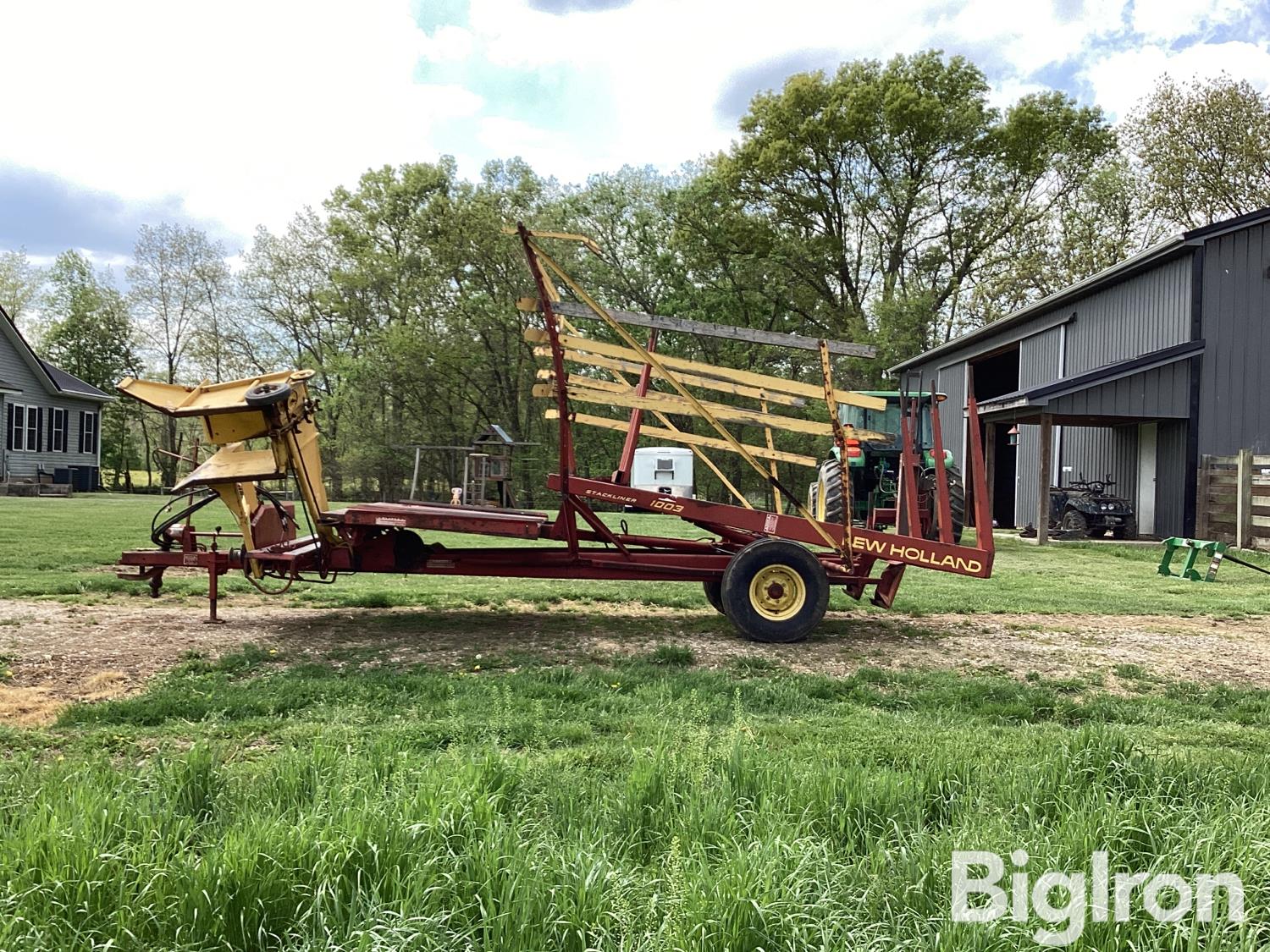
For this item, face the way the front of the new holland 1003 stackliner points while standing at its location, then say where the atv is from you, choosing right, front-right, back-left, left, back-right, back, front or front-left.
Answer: back-right

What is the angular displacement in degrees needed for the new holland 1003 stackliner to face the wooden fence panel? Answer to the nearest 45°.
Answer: approximately 135° to its right

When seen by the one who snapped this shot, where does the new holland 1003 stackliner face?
facing to the left of the viewer

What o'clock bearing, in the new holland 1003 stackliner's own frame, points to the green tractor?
The green tractor is roughly at 4 o'clock from the new holland 1003 stackliner.

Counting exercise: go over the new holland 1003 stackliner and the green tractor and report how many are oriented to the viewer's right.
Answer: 0

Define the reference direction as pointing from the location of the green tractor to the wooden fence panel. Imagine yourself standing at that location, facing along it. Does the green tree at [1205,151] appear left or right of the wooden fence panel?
left
